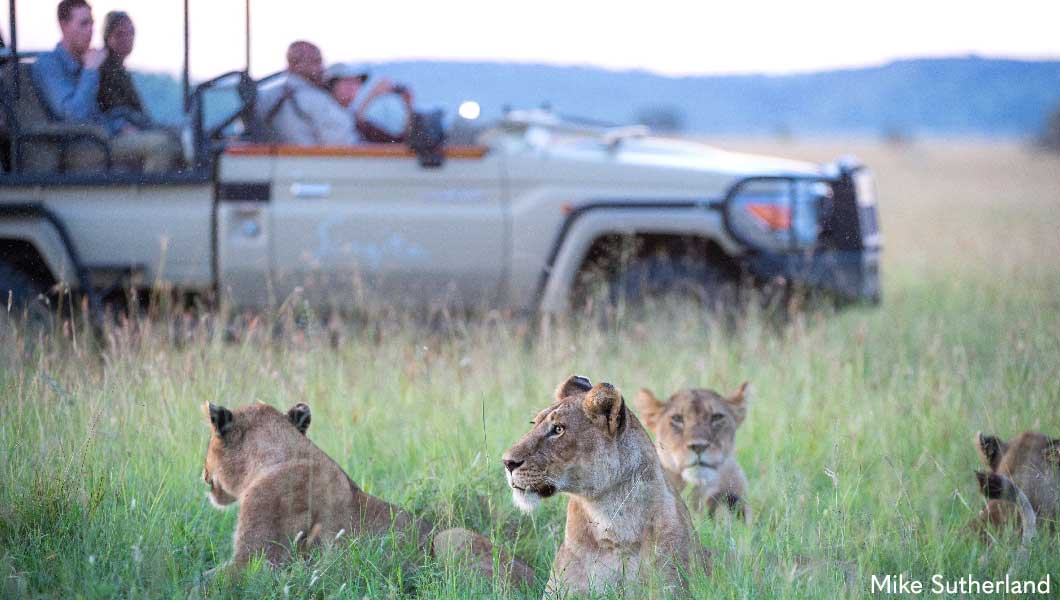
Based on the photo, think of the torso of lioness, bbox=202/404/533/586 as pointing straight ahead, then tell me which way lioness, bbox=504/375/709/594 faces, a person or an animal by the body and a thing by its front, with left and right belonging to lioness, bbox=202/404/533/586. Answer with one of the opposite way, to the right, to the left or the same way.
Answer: to the left

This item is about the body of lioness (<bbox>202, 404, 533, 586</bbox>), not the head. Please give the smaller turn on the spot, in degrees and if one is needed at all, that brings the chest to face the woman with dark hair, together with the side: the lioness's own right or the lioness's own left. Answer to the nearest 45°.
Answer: approximately 45° to the lioness's own right

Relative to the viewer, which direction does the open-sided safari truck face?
to the viewer's right

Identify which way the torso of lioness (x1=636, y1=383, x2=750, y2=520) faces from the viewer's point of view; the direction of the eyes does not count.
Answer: toward the camera

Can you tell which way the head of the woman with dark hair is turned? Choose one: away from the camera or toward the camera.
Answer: toward the camera

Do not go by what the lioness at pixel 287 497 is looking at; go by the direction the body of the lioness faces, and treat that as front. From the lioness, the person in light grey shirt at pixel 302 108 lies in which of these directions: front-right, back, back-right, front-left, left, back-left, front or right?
front-right

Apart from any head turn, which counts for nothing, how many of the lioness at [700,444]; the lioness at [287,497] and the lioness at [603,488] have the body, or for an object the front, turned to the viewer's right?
0

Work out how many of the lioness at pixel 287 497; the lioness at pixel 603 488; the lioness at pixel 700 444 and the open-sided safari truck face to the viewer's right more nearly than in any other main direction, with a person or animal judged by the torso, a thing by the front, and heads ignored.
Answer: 1

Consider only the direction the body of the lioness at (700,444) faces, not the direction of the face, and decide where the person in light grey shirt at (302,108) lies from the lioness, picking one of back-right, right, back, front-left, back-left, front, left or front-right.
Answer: back-right

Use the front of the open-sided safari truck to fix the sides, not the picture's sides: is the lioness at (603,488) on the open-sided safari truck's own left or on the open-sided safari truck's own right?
on the open-sided safari truck's own right

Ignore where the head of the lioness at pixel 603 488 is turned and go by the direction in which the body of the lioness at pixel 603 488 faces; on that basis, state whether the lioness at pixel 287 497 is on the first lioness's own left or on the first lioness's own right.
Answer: on the first lioness's own right

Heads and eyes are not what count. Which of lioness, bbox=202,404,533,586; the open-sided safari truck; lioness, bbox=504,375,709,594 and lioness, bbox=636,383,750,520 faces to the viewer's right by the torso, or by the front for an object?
the open-sided safari truck

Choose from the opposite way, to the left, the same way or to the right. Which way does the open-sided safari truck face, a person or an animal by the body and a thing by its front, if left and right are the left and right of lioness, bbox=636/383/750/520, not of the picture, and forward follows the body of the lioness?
to the left

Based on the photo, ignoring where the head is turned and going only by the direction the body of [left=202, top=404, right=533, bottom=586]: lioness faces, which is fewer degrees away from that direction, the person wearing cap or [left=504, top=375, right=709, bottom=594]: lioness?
the person wearing cap

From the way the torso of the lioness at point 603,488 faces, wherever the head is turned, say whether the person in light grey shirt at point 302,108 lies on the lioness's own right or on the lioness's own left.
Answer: on the lioness's own right

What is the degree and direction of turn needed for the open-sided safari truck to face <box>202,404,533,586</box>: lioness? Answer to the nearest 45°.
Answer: approximately 90° to its right

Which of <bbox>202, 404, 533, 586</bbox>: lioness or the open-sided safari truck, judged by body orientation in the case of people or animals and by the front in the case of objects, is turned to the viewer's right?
the open-sided safari truck

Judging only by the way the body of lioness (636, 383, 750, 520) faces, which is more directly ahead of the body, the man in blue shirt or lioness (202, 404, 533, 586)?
the lioness (202, 404, 533, 586)

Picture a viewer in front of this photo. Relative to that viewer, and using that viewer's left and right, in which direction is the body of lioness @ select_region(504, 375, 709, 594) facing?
facing the viewer and to the left of the viewer
